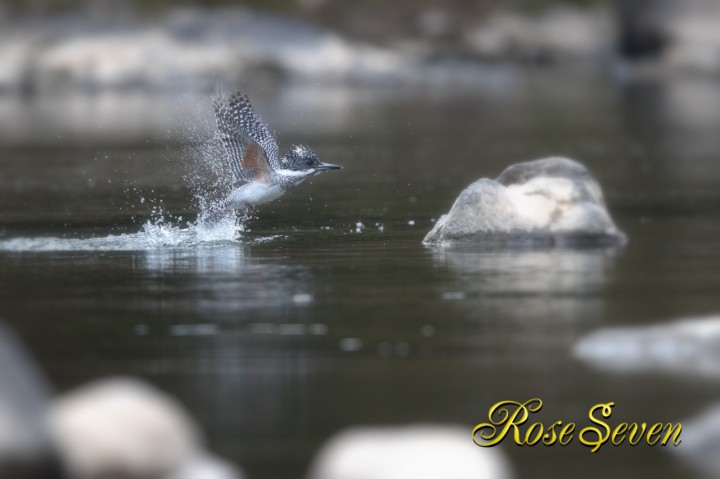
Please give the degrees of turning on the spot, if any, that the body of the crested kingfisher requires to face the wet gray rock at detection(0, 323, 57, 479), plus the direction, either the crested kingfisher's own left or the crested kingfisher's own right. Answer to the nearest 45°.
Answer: approximately 90° to the crested kingfisher's own right

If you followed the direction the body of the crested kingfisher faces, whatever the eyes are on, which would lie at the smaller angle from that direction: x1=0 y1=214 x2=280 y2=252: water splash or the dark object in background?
the dark object in background

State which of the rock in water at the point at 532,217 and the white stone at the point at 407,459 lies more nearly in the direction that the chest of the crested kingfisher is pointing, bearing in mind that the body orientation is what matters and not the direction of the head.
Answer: the rock in water

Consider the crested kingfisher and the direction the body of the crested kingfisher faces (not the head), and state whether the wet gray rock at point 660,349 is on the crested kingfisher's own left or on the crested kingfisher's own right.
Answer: on the crested kingfisher's own right

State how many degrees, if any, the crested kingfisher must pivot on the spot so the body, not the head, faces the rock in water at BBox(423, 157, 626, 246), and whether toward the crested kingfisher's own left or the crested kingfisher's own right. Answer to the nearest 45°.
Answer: approximately 45° to the crested kingfisher's own right

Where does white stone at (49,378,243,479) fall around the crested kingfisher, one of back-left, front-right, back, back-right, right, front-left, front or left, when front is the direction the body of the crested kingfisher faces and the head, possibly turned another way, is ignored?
right

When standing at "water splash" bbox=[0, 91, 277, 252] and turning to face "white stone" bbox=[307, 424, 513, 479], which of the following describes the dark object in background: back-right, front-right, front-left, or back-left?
back-left

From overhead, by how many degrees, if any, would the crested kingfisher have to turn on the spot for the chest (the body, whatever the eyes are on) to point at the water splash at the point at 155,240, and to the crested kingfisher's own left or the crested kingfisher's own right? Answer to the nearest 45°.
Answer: approximately 135° to the crested kingfisher's own right

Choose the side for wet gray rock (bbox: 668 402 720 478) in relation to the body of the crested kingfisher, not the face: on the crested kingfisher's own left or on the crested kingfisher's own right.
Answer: on the crested kingfisher's own right

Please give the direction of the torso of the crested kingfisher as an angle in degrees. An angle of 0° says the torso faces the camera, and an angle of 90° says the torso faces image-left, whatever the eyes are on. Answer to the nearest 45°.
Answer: approximately 270°
